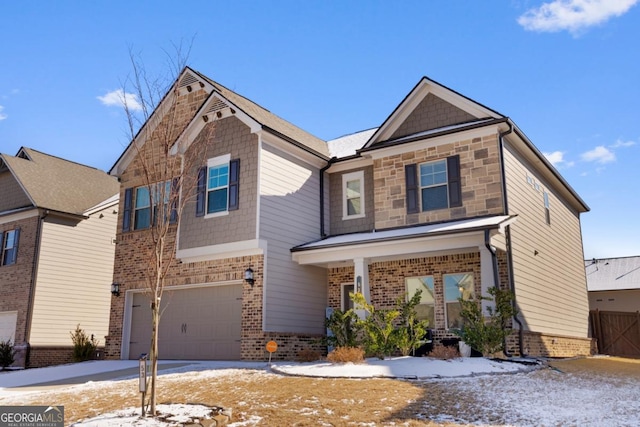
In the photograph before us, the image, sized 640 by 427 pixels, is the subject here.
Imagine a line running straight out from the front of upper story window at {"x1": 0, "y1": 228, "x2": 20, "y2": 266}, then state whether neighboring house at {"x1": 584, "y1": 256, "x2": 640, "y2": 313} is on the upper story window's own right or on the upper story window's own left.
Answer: on the upper story window's own left

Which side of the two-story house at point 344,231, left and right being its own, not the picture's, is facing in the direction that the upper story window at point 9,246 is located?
right

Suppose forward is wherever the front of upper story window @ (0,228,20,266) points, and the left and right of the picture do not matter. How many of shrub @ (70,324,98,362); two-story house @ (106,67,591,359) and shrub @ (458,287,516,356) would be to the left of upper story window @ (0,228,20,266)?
3

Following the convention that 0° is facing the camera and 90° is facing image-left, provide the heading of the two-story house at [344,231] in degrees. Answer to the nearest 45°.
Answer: approximately 45°

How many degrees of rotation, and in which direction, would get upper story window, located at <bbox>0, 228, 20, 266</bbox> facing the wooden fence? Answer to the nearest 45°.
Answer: approximately 90° to its left

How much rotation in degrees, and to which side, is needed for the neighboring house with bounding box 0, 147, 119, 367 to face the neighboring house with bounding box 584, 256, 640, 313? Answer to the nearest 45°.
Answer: approximately 135° to its left

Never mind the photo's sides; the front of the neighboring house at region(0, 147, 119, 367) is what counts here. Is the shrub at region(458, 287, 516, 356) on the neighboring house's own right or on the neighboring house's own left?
on the neighboring house's own left

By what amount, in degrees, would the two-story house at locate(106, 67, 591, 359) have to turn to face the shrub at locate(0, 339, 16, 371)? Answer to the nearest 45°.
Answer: approximately 45° to its right

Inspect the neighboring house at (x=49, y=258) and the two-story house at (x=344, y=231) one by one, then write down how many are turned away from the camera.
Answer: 0

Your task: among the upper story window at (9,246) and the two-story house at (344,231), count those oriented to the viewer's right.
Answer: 0

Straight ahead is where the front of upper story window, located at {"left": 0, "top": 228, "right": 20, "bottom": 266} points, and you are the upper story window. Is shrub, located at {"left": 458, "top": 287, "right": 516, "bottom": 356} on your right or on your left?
on your left
